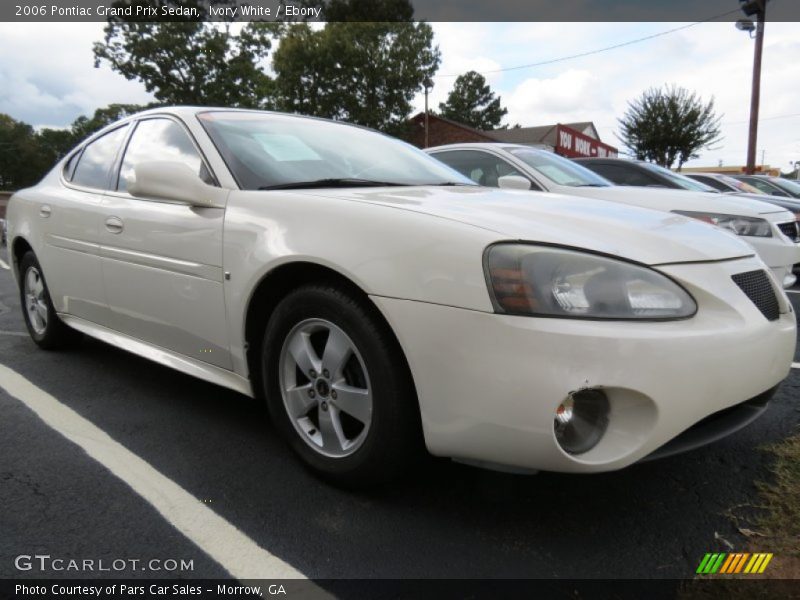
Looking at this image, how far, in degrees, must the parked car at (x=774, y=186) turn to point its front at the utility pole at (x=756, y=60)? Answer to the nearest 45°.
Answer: approximately 135° to its left

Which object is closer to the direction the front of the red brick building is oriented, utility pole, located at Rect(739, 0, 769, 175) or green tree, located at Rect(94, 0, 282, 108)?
the utility pole

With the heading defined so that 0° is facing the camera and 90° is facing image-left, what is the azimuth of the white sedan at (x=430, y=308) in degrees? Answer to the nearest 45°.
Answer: approximately 315°

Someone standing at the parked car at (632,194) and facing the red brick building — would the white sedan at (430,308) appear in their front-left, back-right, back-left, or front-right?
back-left

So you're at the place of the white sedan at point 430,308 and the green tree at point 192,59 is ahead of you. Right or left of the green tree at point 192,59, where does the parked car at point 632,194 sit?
right

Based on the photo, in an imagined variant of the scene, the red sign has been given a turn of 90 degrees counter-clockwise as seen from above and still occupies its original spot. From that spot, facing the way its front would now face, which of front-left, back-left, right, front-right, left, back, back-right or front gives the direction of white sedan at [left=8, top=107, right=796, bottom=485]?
back-right

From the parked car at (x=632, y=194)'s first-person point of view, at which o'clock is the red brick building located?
The red brick building is roughly at 7 o'clock from the parked car.

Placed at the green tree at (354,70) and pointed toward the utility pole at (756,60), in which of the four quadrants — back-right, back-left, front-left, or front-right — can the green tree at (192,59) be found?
back-right

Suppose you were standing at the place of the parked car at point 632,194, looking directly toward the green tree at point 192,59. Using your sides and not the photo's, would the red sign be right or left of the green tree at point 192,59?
right
